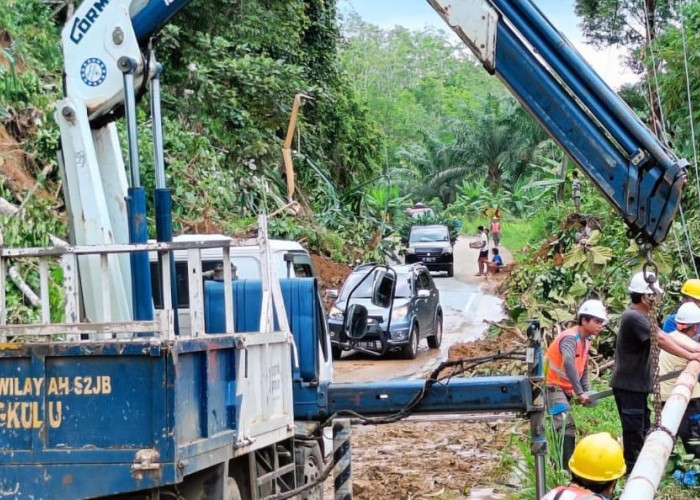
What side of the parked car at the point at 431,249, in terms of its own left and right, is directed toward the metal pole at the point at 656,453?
front

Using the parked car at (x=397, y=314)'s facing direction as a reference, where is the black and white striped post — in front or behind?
in front

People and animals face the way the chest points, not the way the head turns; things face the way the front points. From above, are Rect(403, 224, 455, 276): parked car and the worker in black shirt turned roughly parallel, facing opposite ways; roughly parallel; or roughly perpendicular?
roughly perpendicular

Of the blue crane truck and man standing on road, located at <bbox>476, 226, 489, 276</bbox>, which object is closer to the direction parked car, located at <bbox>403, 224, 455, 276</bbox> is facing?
the blue crane truck

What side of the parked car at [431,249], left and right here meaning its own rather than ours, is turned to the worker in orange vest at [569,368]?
front

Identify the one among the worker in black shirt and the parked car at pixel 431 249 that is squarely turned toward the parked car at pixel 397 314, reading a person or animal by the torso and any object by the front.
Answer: the parked car at pixel 431 249

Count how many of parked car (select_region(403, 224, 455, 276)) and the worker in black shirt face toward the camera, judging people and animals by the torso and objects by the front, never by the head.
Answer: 1
